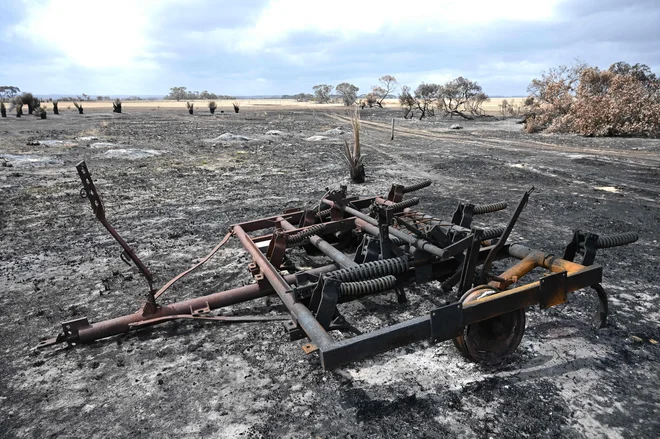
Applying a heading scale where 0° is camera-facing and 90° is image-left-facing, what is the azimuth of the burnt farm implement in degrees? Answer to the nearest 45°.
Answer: approximately 45°

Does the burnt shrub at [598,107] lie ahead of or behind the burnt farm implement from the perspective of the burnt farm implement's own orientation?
behind
